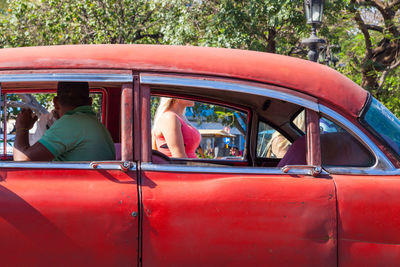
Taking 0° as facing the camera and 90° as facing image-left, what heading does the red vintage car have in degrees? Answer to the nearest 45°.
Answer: approximately 90°

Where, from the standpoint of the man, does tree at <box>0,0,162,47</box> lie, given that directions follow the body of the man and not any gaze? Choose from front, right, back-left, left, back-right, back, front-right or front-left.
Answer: front-right

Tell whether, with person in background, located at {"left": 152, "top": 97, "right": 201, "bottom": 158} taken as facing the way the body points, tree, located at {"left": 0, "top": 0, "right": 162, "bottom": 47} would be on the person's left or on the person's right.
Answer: on the person's left

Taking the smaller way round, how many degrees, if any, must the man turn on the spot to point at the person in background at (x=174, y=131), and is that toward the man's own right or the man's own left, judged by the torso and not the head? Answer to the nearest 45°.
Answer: approximately 90° to the man's own right

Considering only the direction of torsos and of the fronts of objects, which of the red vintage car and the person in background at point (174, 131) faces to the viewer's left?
the red vintage car

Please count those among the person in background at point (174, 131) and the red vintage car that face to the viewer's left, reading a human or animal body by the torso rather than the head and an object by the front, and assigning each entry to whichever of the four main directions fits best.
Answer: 1

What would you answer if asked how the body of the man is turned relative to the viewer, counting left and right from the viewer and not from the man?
facing away from the viewer and to the left of the viewer
